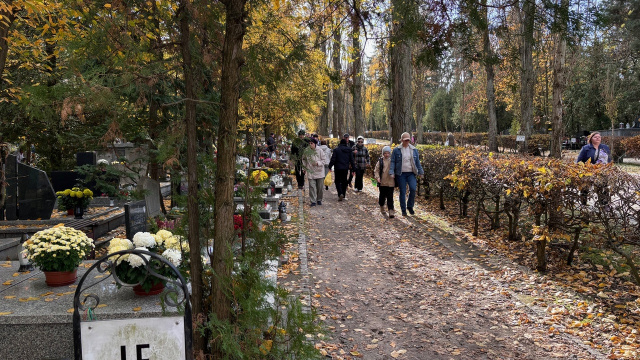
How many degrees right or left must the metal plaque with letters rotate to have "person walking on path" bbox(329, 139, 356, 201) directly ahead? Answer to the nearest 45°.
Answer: approximately 135° to its left

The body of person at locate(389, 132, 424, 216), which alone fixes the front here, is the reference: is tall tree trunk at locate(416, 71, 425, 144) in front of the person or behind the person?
behind

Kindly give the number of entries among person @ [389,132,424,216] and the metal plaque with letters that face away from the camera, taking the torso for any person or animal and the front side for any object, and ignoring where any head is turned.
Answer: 0

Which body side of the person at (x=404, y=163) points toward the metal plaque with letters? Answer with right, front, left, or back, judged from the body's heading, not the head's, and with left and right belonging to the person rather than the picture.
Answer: front
